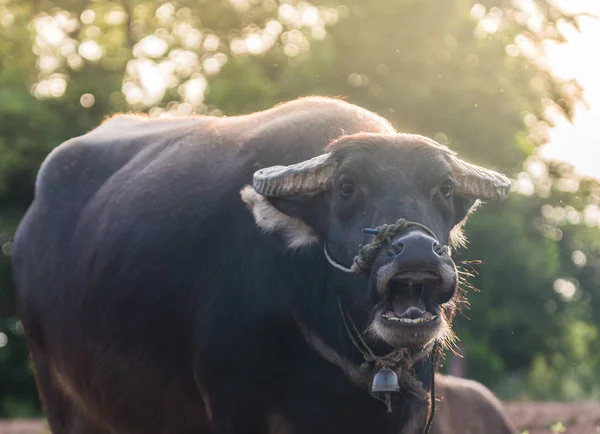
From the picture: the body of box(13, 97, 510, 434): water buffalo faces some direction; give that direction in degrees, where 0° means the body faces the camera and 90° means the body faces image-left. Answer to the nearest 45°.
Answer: approximately 315°

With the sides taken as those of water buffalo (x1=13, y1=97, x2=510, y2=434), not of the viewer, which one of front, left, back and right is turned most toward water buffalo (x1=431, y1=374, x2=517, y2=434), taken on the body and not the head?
left
